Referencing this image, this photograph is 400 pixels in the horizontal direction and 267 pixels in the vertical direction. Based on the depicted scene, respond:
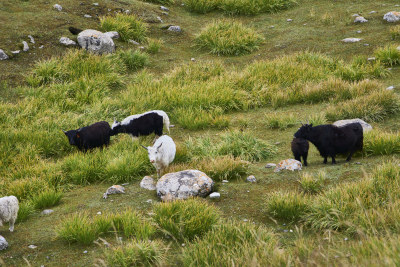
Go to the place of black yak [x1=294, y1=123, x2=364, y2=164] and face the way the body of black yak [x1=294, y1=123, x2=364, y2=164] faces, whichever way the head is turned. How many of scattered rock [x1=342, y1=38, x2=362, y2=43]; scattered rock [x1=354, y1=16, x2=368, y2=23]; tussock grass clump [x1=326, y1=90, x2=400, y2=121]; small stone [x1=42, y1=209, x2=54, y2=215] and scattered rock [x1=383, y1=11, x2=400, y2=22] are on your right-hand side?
4

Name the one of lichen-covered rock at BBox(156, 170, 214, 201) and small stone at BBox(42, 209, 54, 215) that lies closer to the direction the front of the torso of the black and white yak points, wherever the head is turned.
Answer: the small stone

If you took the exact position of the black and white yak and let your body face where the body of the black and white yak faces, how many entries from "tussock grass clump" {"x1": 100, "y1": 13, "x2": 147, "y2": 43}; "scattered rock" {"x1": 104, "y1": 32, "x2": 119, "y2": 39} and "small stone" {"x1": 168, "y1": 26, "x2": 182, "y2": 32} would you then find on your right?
3

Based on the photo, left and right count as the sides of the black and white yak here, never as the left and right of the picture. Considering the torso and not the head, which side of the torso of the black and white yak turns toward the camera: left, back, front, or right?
left

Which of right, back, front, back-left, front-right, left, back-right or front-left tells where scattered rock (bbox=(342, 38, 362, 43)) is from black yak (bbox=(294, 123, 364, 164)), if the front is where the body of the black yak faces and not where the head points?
right

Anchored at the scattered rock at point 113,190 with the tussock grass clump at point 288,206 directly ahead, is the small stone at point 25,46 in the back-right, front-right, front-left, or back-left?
back-left

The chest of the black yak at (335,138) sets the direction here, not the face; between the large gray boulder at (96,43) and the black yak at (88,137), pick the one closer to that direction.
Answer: the black yak

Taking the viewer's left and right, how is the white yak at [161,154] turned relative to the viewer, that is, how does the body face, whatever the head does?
facing the viewer and to the left of the viewer

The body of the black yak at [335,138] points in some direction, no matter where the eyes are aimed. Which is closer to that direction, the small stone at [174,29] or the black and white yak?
the black and white yak

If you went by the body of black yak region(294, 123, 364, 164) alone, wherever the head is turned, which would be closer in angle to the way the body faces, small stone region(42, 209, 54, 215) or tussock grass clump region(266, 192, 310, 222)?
the small stone

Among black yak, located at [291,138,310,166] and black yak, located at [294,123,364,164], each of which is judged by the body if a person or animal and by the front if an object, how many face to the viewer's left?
1

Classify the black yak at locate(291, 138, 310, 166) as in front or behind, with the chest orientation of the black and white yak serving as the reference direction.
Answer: behind

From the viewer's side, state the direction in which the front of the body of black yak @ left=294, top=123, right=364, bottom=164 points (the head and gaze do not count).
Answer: to the viewer's left

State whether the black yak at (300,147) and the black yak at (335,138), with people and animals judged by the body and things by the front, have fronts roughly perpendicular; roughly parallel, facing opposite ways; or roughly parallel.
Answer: roughly perpendicular

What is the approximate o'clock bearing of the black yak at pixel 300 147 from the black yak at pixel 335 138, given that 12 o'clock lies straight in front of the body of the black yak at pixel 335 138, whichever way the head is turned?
the black yak at pixel 300 147 is roughly at 11 o'clock from the black yak at pixel 335 138.
